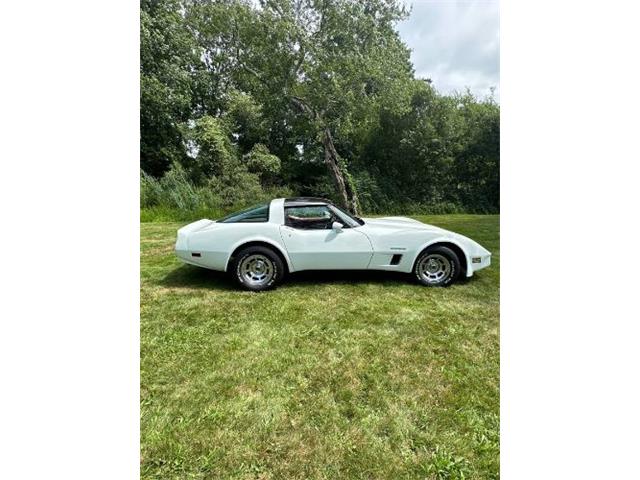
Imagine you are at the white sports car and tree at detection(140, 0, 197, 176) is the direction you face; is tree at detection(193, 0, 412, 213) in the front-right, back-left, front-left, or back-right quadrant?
front-right

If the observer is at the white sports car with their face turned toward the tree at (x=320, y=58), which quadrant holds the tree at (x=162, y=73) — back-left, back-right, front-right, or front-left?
front-left

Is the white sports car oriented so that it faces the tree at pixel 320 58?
no

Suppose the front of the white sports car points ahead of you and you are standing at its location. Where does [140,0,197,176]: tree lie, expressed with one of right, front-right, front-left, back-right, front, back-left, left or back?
back-left

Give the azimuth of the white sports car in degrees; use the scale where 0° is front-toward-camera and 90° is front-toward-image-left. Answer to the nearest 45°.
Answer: approximately 270°
